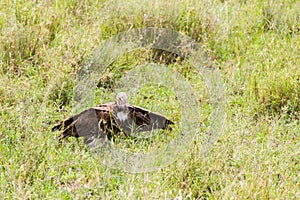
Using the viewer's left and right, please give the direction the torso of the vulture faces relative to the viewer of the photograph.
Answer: facing the viewer
